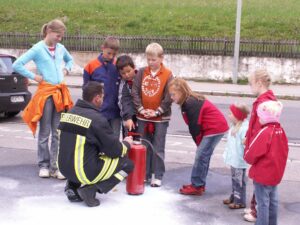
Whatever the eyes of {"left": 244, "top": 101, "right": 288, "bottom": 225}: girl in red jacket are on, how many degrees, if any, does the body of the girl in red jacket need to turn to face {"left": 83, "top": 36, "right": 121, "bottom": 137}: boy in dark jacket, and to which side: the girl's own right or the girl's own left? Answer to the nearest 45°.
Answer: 0° — they already face them

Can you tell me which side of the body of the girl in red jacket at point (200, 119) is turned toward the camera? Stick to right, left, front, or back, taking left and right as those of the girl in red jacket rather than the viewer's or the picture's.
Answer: left

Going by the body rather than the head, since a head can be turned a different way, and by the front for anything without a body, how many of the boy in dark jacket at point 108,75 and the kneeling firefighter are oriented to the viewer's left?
0

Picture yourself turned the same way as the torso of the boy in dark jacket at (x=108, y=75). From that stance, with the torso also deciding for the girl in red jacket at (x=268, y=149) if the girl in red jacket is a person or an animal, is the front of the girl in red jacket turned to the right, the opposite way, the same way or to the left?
the opposite way

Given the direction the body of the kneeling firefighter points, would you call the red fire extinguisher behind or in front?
in front

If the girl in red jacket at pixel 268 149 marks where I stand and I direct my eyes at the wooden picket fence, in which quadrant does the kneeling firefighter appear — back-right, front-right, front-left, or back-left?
front-left

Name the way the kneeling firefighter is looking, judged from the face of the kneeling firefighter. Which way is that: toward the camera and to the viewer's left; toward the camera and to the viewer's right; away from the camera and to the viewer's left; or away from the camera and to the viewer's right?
away from the camera and to the viewer's right

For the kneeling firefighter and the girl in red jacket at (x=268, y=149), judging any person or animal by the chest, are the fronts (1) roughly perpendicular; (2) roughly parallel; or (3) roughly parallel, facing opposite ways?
roughly perpendicular

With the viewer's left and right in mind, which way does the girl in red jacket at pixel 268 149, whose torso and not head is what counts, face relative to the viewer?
facing away from the viewer and to the left of the viewer

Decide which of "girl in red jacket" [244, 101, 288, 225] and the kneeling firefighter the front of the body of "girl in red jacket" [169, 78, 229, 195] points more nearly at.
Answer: the kneeling firefighter

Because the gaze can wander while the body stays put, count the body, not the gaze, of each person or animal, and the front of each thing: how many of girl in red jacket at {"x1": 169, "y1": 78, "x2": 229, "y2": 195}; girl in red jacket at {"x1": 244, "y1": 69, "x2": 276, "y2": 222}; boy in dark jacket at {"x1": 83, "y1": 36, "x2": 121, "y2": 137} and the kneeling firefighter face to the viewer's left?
2

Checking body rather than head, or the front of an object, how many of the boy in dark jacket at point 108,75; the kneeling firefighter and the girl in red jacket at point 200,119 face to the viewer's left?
1

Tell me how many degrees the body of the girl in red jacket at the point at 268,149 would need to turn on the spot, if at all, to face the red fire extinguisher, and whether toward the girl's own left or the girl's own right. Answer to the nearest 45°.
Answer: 0° — they already face it

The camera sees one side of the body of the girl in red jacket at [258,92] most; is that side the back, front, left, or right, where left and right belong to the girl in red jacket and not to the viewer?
left

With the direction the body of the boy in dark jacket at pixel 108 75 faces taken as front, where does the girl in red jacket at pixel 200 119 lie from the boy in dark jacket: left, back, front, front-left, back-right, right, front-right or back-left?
front
